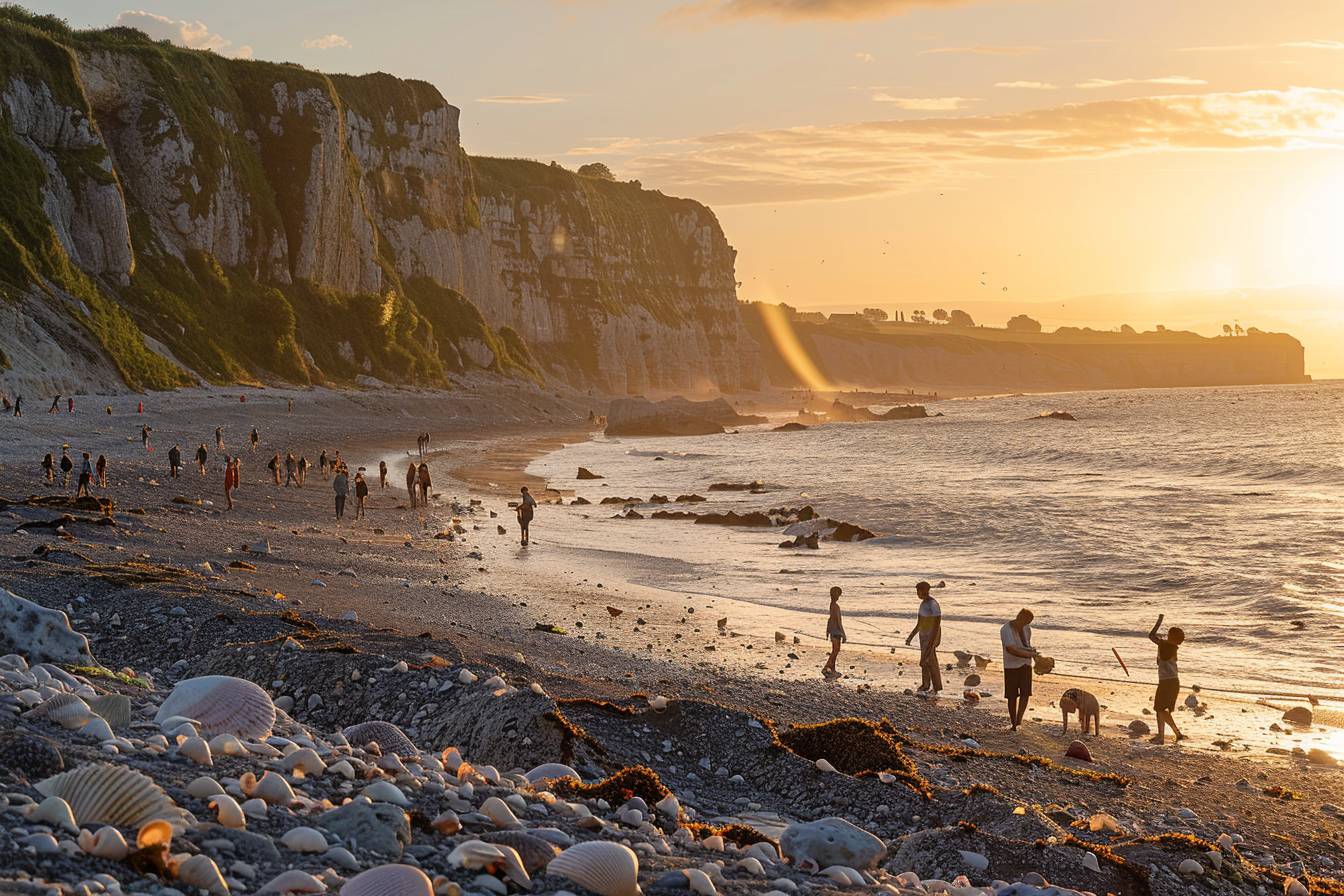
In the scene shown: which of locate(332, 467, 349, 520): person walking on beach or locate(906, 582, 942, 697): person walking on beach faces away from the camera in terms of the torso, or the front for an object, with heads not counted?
locate(332, 467, 349, 520): person walking on beach

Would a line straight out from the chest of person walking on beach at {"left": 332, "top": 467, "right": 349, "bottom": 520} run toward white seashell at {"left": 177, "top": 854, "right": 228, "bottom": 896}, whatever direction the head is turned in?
no

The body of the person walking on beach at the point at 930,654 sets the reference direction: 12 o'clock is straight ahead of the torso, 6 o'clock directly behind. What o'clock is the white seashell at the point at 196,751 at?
The white seashell is roughly at 11 o'clock from the person walking on beach.

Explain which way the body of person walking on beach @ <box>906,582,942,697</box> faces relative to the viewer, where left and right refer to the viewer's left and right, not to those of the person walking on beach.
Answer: facing the viewer and to the left of the viewer

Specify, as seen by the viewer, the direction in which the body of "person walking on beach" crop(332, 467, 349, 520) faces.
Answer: away from the camera

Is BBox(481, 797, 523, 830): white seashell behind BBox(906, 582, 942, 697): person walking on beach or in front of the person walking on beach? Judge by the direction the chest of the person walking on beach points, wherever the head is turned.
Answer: in front

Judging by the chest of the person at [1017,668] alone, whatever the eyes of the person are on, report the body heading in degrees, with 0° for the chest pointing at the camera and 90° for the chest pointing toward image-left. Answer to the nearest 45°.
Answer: approximately 315°

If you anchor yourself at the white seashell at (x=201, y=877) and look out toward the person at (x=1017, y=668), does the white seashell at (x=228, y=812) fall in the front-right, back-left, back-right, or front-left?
front-left

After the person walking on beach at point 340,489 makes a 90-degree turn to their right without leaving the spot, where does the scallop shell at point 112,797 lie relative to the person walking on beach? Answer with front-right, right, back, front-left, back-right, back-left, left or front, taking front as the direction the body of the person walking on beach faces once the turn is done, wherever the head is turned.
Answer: right

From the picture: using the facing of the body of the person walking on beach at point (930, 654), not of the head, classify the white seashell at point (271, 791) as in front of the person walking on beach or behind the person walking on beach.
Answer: in front
